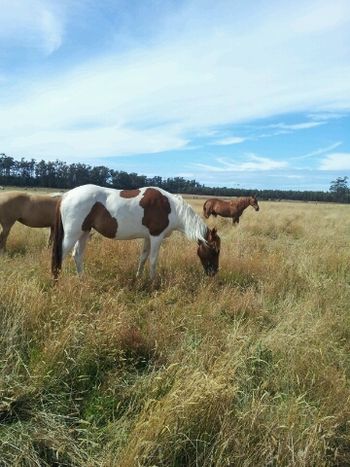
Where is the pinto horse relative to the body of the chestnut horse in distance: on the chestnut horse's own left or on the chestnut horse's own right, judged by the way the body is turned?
on the chestnut horse's own right

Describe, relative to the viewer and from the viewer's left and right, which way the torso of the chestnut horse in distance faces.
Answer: facing to the right of the viewer

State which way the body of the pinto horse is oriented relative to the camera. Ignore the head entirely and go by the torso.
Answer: to the viewer's right

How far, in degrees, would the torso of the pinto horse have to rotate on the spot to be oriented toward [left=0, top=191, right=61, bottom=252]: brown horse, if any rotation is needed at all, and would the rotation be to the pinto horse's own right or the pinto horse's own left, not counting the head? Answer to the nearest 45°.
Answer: approximately 135° to the pinto horse's own left
